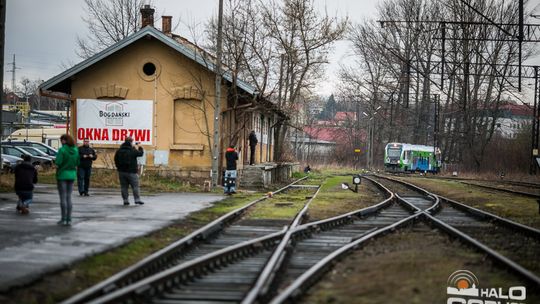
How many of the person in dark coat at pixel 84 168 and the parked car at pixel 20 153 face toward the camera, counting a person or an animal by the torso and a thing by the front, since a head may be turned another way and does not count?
1

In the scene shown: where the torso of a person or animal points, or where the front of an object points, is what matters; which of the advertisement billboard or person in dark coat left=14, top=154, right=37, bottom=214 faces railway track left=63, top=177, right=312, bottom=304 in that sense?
the advertisement billboard

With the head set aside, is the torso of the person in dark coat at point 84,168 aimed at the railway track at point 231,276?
yes

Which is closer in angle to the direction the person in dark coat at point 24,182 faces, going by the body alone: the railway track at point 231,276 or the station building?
the station building

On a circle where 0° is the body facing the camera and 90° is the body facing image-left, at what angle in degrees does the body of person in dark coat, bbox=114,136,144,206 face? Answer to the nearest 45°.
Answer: approximately 225°

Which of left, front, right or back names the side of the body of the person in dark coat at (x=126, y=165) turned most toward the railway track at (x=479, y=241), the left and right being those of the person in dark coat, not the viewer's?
right
